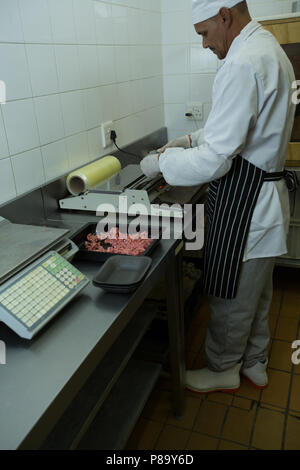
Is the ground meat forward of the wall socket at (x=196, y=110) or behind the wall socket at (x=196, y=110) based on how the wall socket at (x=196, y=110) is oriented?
forward

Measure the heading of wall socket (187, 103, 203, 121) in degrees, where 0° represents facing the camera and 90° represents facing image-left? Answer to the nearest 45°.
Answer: approximately 0°

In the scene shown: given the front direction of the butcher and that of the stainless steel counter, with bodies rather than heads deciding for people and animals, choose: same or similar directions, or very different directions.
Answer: very different directions

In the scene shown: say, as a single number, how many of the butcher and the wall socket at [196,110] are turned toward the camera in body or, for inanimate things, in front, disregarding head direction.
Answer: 1

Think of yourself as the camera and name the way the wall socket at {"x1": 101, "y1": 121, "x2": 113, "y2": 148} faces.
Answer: facing the viewer and to the right of the viewer

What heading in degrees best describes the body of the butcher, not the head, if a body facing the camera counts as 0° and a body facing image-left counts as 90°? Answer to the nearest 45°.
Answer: approximately 90°

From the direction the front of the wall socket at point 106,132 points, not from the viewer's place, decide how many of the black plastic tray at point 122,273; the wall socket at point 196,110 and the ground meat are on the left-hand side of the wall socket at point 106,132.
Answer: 1

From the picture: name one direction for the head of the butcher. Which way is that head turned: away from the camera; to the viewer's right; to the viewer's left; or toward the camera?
to the viewer's left

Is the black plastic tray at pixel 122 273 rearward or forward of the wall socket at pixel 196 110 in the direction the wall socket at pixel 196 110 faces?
forward

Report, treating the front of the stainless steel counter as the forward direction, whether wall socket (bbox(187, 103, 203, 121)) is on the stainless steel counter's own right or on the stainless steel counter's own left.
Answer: on the stainless steel counter's own left

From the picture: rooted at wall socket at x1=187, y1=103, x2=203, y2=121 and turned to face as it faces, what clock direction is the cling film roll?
The cling film roll is roughly at 1 o'clock from the wall socket.
